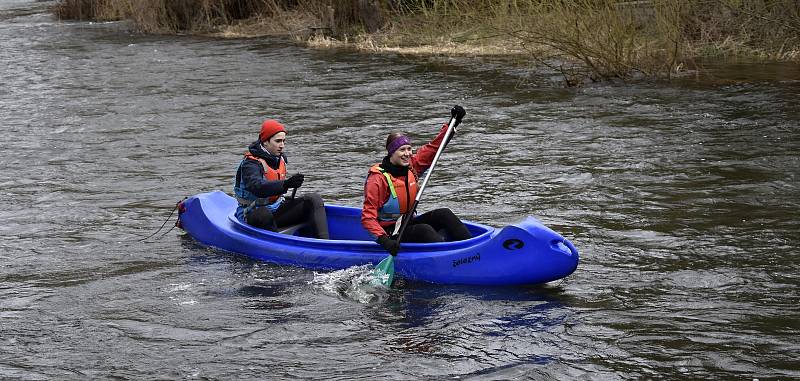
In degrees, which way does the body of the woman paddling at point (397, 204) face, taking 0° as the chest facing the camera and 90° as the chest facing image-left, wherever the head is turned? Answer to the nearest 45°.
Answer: approximately 315°

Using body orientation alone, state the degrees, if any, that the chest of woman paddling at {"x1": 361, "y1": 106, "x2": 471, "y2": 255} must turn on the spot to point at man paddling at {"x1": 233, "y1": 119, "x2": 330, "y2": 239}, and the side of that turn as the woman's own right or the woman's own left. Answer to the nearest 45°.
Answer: approximately 180°

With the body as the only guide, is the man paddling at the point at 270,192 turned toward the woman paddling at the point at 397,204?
yes
